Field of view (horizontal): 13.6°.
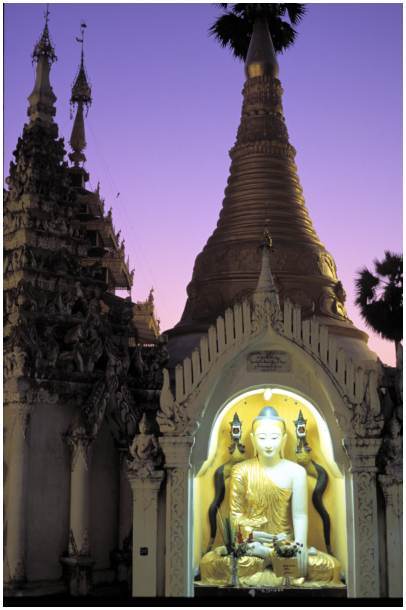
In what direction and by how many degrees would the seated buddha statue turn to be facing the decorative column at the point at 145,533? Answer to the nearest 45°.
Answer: approximately 45° to its right

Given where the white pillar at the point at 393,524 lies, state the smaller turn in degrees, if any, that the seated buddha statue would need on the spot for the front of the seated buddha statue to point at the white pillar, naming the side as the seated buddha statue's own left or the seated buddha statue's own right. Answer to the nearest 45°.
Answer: approximately 45° to the seated buddha statue's own left

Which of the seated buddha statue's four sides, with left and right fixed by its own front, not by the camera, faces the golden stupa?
back

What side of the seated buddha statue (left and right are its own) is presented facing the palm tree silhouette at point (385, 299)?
back

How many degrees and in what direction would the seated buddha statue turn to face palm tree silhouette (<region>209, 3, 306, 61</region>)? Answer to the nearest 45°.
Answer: approximately 180°

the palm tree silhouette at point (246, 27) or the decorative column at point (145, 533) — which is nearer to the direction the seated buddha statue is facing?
the decorative column

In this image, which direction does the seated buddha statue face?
toward the camera

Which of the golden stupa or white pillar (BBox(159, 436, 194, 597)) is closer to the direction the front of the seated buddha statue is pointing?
the white pillar

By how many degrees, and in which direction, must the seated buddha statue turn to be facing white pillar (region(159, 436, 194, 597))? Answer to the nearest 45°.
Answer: approximately 45° to its right
